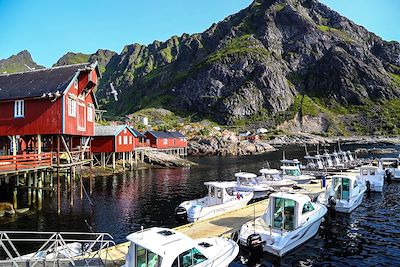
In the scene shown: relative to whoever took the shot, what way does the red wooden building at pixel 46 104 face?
facing the viewer and to the right of the viewer

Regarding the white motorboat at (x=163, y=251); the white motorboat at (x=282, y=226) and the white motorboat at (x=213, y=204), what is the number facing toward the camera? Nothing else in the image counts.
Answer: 0

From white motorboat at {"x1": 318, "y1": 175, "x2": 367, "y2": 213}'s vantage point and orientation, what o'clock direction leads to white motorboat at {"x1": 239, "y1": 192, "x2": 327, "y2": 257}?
white motorboat at {"x1": 239, "y1": 192, "x2": 327, "y2": 257} is roughly at 5 o'clock from white motorboat at {"x1": 318, "y1": 175, "x2": 367, "y2": 213}.

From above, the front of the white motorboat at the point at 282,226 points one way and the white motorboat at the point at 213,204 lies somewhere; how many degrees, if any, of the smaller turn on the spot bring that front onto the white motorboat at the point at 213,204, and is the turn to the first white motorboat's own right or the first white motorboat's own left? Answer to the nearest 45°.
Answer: approximately 90° to the first white motorboat's own left

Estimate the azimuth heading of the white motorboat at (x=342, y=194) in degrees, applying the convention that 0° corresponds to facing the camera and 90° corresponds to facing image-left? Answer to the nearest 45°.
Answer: approximately 225°

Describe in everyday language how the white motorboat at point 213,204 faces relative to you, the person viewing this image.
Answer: facing away from the viewer and to the right of the viewer

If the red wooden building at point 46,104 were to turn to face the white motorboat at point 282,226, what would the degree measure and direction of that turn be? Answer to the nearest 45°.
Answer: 0° — it already faces it

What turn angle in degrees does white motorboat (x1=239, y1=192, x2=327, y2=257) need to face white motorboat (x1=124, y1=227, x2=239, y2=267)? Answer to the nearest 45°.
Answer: approximately 180°

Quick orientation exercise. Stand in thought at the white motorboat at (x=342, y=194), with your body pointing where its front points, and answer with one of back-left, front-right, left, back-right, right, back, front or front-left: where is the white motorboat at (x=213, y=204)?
back

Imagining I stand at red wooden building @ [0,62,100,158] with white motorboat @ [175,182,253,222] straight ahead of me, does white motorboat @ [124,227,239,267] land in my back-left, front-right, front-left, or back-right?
front-right

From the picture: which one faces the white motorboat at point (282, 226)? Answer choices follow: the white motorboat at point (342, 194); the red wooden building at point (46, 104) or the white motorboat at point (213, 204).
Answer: the red wooden building
